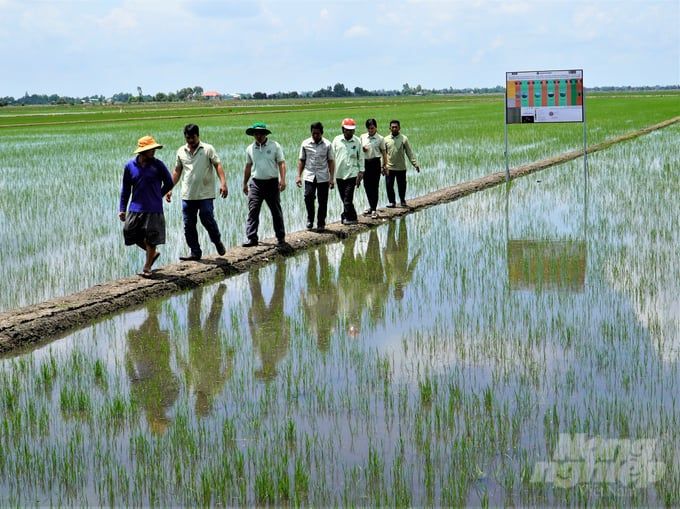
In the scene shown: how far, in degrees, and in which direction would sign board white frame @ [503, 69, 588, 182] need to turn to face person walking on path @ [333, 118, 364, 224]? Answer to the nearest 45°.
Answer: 0° — it already faces them

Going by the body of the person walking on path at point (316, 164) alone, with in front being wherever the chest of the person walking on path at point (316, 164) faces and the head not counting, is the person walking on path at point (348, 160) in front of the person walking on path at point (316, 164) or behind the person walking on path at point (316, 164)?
behind

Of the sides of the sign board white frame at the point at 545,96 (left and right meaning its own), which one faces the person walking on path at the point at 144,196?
front

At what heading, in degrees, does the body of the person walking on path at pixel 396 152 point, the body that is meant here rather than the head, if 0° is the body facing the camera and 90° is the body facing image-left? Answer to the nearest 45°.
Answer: approximately 0°

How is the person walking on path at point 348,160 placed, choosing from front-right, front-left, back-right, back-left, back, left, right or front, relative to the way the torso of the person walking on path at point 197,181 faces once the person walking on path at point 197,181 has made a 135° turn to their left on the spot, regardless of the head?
front-left

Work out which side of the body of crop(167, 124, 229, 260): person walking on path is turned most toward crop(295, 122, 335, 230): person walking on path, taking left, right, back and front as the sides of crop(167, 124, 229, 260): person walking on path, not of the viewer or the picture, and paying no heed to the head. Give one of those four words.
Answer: back

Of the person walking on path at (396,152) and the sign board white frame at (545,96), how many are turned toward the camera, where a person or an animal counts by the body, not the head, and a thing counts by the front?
2

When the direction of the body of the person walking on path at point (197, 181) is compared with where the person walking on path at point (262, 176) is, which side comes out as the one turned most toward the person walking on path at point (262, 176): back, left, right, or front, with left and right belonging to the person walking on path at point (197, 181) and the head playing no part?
back

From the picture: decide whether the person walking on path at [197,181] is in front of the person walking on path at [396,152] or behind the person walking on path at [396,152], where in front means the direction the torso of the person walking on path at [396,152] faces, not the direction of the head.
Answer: in front

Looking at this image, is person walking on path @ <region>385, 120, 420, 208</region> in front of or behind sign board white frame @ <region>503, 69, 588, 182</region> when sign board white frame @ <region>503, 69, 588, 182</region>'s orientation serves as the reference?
in front

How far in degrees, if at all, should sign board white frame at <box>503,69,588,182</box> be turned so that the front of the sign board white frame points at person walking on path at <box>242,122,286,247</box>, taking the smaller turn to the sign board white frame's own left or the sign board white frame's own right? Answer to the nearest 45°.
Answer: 0° — it already faces them
